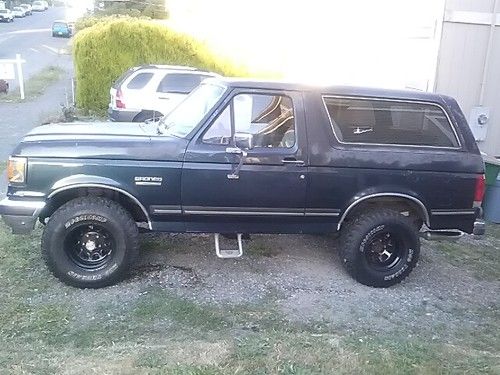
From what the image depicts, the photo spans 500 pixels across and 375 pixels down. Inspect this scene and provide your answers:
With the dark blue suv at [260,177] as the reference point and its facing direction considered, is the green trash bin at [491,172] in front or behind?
behind

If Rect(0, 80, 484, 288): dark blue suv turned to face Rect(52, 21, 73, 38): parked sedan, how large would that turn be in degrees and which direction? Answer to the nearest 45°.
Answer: approximately 90° to its right

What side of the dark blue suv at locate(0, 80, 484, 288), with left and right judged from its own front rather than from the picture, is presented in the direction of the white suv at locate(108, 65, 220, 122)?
right

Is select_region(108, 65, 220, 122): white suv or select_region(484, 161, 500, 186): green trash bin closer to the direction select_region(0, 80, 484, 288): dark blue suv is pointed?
the white suv

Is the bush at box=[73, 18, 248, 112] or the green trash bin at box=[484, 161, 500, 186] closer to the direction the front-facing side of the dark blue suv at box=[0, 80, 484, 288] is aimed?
the bush

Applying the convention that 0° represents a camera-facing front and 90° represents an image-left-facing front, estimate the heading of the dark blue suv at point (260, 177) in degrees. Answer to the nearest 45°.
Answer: approximately 90°

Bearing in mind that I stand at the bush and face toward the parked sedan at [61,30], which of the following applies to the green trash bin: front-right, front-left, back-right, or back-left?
back-right
